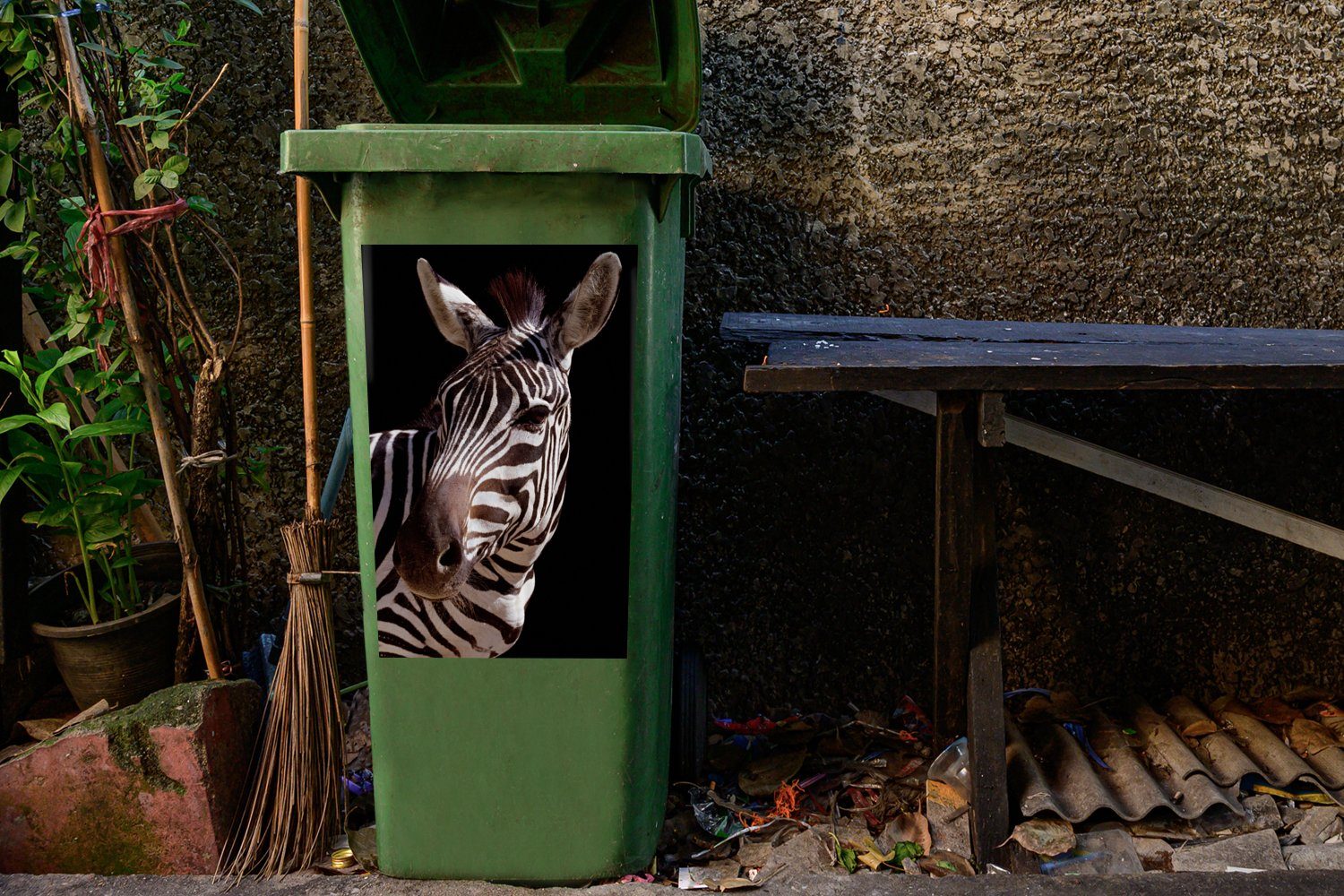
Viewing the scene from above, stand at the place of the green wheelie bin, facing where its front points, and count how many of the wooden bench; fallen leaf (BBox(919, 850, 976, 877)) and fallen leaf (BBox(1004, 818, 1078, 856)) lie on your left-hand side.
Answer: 3

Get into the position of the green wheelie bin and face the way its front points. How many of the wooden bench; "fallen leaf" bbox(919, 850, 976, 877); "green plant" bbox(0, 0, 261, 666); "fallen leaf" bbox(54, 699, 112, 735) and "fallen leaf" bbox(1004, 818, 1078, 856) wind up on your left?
3

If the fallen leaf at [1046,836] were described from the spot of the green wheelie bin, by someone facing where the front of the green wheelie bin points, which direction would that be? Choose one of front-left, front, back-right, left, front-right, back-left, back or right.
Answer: left

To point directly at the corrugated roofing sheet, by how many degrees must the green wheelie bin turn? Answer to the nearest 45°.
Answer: approximately 90° to its left

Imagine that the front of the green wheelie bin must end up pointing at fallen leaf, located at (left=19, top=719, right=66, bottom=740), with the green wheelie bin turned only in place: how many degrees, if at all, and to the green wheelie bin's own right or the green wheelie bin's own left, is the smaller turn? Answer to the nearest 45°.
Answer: approximately 135° to the green wheelie bin's own right

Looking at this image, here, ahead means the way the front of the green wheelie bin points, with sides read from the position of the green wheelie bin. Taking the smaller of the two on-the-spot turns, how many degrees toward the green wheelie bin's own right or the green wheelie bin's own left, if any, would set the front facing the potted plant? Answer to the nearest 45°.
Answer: approximately 135° to the green wheelie bin's own right

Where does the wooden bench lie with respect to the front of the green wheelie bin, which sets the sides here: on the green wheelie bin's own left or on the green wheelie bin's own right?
on the green wheelie bin's own left

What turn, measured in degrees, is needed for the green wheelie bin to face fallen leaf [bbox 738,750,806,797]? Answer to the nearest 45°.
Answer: approximately 135° to its left

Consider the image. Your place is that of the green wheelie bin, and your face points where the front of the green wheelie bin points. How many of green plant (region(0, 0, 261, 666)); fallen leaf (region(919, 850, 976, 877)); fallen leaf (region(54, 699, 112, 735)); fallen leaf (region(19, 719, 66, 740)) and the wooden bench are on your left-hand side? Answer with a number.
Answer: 2

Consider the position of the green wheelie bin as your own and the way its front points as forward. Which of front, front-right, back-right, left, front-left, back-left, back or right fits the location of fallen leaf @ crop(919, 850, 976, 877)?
left

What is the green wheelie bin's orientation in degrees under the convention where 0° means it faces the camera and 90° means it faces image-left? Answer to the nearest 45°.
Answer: approximately 0°

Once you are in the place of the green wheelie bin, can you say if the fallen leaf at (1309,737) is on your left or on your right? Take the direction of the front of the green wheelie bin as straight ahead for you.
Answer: on your left

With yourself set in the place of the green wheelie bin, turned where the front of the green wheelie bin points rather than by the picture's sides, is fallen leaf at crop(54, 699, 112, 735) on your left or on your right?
on your right

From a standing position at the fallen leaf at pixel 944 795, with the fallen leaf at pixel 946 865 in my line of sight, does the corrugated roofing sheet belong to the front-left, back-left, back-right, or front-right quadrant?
back-left

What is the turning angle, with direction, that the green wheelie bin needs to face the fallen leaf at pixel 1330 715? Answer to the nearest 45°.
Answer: approximately 90° to its left
